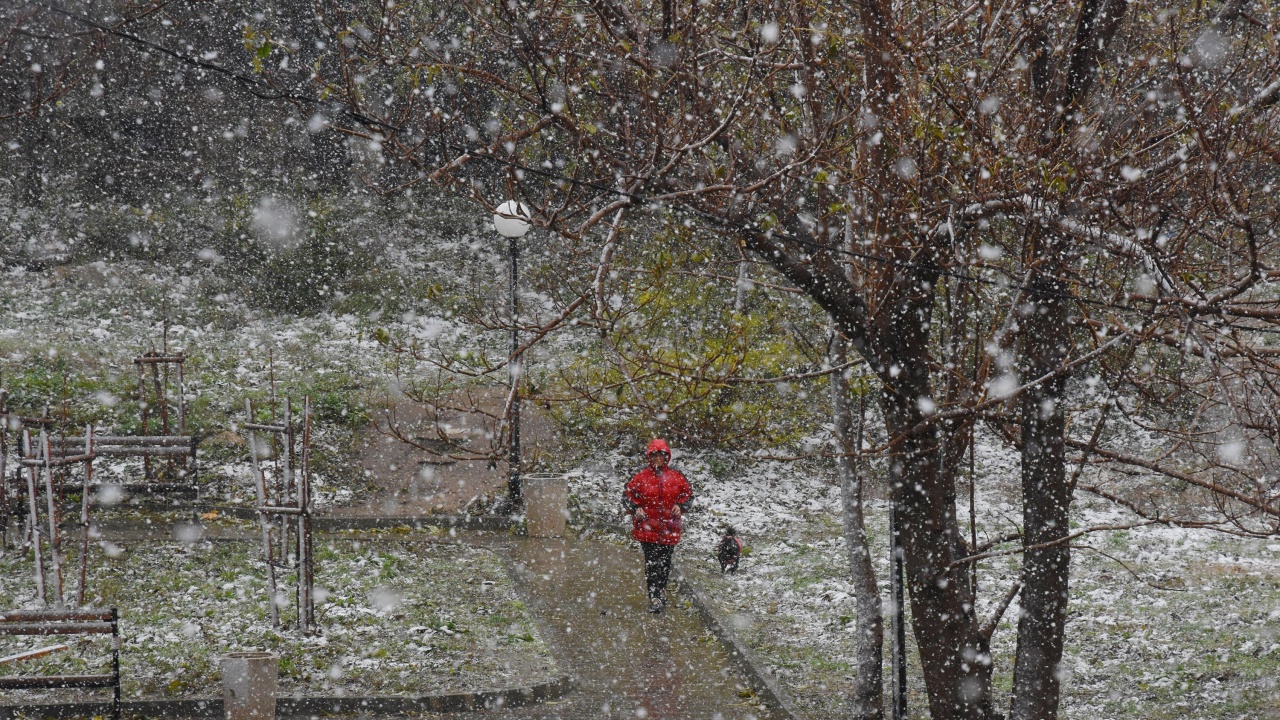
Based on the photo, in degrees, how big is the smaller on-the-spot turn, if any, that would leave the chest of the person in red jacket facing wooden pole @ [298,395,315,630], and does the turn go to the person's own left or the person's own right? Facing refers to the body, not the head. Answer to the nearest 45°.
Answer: approximately 45° to the person's own right

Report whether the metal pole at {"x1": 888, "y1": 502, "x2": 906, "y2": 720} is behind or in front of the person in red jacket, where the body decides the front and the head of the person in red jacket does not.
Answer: in front

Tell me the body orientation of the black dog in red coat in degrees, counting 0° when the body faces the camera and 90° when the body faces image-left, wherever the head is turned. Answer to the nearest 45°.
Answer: approximately 0°

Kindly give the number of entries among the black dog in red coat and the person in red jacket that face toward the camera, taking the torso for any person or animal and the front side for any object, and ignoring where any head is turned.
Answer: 2

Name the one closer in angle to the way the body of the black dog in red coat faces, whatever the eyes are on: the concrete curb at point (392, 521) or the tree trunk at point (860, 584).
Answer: the tree trunk

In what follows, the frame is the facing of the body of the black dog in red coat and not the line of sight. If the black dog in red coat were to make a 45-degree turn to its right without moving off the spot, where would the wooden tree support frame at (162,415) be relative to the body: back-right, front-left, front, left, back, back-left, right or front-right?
front-right

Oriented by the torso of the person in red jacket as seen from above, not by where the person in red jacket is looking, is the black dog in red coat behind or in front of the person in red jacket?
behind

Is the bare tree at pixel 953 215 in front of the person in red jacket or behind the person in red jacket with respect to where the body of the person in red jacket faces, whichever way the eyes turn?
in front

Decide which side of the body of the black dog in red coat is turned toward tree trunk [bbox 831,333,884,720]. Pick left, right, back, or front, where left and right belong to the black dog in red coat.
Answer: front
